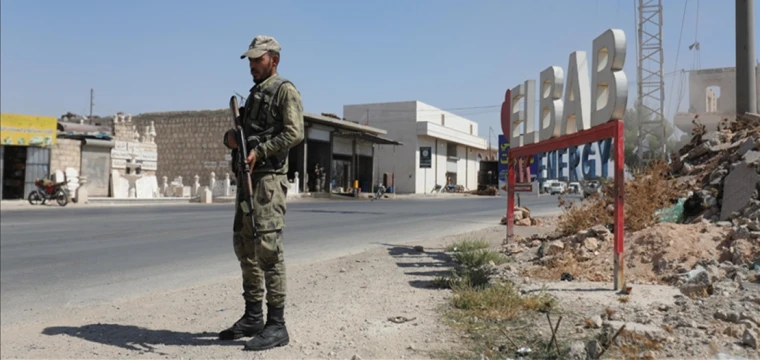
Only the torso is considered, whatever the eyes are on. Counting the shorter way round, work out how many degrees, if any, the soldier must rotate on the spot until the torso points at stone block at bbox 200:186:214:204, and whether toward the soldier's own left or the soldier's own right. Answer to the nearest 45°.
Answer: approximately 135° to the soldier's own right

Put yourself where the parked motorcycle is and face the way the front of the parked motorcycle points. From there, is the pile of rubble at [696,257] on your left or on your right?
on your left

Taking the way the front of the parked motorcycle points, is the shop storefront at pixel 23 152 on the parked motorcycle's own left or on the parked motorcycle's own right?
on the parked motorcycle's own right

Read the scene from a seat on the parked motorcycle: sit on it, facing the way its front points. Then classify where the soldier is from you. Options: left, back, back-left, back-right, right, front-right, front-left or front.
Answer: left

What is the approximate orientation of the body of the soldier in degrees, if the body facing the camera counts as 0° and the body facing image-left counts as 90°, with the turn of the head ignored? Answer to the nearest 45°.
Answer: approximately 45°

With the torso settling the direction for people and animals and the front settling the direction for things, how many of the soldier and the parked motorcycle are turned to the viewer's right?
0

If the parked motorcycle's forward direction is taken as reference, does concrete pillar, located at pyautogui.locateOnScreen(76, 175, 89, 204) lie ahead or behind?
behind

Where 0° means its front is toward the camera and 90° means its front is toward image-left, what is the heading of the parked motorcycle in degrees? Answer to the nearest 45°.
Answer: approximately 90°
